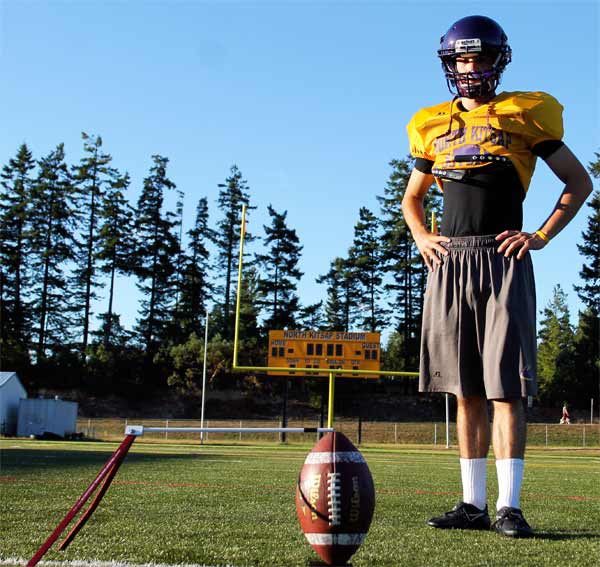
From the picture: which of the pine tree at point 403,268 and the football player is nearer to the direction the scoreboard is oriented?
the football player

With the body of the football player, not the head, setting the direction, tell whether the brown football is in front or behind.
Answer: in front

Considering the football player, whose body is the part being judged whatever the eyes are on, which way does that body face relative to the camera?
toward the camera

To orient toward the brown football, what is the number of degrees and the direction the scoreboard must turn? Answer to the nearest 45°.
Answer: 0° — it already faces it

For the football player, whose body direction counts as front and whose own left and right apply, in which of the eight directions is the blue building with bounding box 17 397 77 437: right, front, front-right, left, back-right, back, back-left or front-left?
back-right

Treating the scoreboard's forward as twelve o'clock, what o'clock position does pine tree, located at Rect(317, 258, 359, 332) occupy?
The pine tree is roughly at 6 o'clock from the scoreboard.

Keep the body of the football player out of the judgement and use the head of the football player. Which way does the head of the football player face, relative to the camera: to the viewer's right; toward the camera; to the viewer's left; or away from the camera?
toward the camera

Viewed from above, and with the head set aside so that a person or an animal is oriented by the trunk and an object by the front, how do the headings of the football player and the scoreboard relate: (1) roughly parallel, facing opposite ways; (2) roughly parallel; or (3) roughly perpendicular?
roughly parallel

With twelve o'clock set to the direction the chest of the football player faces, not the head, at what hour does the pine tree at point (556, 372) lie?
The pine tree is roughly at 6 o'clock from the football player.

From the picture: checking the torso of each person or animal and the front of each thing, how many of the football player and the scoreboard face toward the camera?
2

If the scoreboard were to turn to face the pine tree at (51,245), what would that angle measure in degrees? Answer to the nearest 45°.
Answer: approximately 135° to its right

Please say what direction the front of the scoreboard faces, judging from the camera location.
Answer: facing the viewer

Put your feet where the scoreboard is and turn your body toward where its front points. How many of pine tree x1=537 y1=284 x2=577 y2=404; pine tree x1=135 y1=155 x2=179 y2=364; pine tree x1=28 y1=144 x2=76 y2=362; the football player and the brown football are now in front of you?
2

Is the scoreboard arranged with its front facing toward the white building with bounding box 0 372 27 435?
no

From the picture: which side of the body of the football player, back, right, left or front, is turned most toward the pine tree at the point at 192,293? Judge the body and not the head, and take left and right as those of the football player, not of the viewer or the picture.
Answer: back

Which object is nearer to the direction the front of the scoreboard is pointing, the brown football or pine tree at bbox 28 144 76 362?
the brown football

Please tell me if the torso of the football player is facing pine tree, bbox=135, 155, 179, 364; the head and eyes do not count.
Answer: no

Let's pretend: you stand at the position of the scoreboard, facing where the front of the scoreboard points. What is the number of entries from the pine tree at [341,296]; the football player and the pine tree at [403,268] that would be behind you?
2

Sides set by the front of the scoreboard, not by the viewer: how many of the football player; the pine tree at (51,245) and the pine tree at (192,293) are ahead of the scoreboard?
1

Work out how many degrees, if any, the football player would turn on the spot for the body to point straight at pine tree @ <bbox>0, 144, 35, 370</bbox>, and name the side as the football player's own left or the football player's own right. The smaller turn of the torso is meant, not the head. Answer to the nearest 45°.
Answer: approximately 135° to the football player's own right
